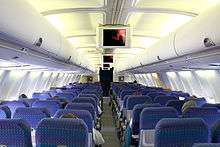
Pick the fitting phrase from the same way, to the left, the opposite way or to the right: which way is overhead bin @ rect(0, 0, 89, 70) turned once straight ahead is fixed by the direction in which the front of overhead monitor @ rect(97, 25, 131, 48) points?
to the left

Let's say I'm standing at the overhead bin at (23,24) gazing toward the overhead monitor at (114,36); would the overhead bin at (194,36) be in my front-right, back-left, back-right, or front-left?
front-right

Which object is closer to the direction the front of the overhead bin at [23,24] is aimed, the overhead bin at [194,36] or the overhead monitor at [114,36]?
the overhead bin

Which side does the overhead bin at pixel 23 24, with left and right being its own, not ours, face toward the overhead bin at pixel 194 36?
front

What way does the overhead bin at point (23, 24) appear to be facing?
to the viewer's right

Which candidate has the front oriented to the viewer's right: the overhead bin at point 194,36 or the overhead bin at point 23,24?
the overhead bin at point 23,24

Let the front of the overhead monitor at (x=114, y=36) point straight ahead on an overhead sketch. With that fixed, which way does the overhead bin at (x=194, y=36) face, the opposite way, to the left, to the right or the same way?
to the right

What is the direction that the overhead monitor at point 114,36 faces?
toward the camera

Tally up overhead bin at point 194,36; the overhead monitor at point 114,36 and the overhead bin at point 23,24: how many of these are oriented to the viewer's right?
1

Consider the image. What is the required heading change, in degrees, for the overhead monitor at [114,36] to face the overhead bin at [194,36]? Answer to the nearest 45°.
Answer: approximately 45° to its left

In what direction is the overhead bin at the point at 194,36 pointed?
to the viewer's left

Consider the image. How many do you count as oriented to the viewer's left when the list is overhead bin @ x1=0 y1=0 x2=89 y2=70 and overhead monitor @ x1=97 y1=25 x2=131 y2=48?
0

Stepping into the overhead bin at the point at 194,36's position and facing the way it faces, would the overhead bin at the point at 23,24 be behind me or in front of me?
in front

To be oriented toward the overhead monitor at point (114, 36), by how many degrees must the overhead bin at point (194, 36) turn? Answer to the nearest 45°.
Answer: approximately 45° to its right
